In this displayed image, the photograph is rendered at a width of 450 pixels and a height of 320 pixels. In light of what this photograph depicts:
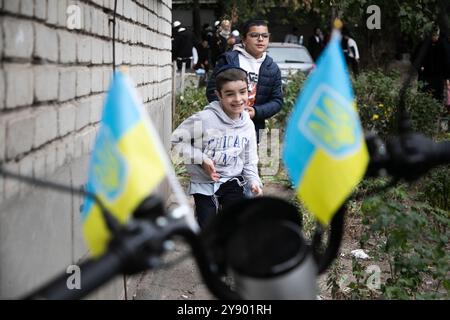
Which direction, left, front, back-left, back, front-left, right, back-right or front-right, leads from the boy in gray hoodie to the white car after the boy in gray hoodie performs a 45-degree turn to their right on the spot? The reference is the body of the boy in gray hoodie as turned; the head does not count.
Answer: back

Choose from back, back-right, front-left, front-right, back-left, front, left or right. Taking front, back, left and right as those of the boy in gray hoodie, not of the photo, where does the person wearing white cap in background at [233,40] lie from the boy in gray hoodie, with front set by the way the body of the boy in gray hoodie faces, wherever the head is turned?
back-left

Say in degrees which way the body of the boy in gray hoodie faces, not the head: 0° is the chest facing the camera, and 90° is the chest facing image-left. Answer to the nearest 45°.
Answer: approximately 315°

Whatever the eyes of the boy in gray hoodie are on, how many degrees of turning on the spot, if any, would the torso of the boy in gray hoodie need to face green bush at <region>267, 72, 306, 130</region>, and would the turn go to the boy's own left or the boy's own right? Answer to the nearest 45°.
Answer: approximately 135° to the boy's own left
